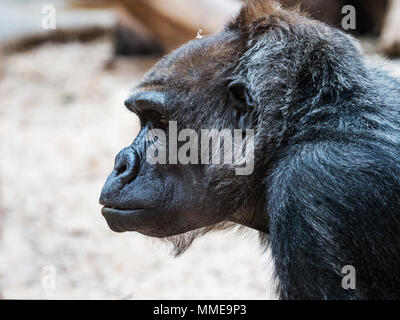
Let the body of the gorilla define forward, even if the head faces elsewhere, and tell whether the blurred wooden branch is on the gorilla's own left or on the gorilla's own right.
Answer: on the gorilla's own right

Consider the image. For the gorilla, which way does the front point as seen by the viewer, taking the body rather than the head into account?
to the viewer's left
